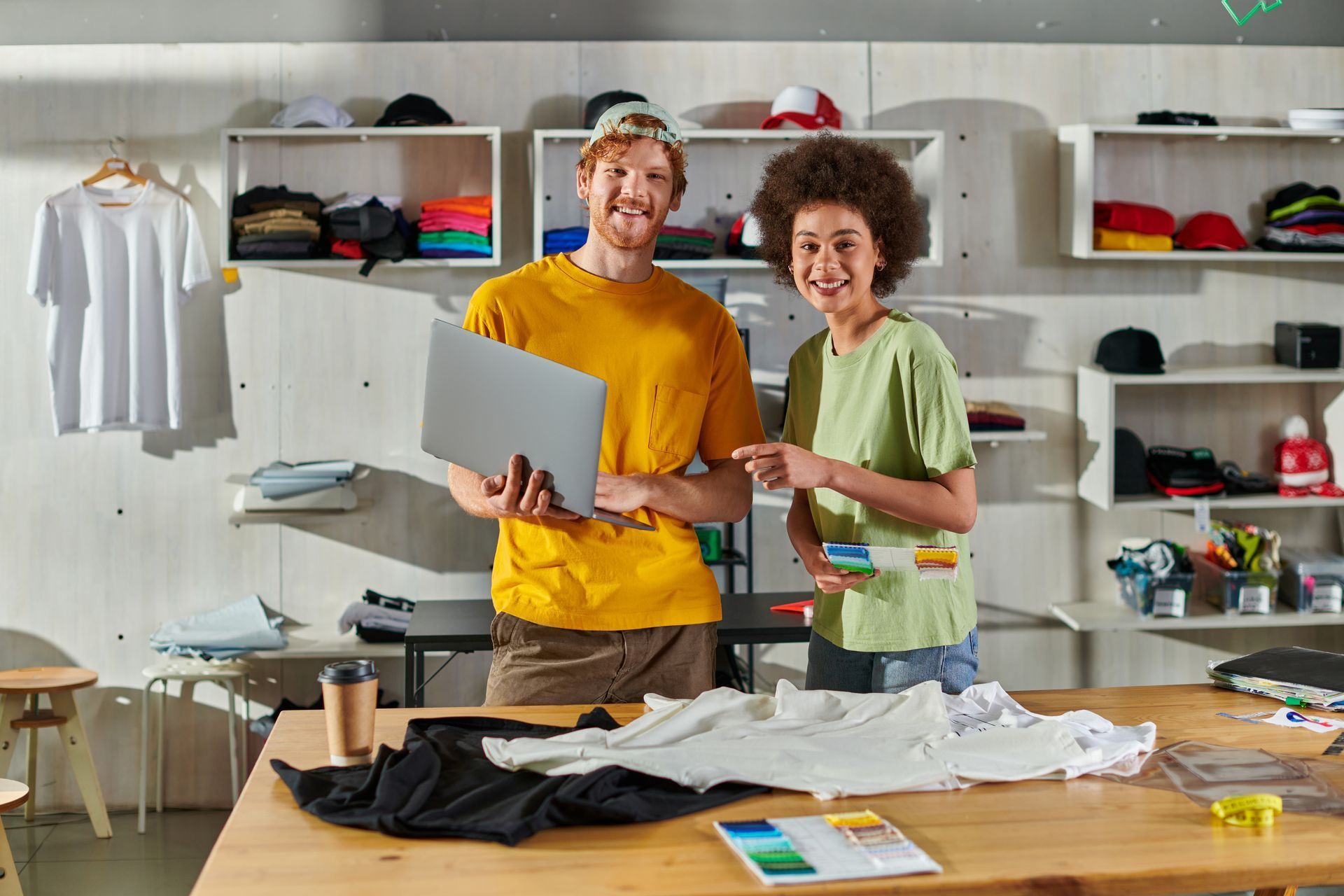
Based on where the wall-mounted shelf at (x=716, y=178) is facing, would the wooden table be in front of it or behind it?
in front

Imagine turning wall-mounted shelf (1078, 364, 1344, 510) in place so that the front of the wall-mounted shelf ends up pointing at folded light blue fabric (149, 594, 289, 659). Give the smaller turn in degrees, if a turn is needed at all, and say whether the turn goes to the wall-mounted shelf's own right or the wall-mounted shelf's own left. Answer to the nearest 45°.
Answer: approximately 45° to the wall-mounted shelf's own right

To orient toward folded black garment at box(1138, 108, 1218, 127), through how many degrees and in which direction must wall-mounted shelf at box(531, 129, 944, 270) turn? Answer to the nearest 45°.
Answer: approximately 90° to its left

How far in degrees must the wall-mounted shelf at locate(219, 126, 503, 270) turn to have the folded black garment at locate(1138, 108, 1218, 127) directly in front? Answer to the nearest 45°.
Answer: approximately 90° to its left

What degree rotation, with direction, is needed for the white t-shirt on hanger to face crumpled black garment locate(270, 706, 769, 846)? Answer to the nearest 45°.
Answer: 0° — it already faces it

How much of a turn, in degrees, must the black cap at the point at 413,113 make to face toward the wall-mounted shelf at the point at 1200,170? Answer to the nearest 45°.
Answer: approximately 90° to its left

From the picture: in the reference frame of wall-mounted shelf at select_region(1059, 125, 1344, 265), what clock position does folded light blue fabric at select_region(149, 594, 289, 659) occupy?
The folded light blue fabric is roughly at 2 o'clock from the wall-mounted shelf.
